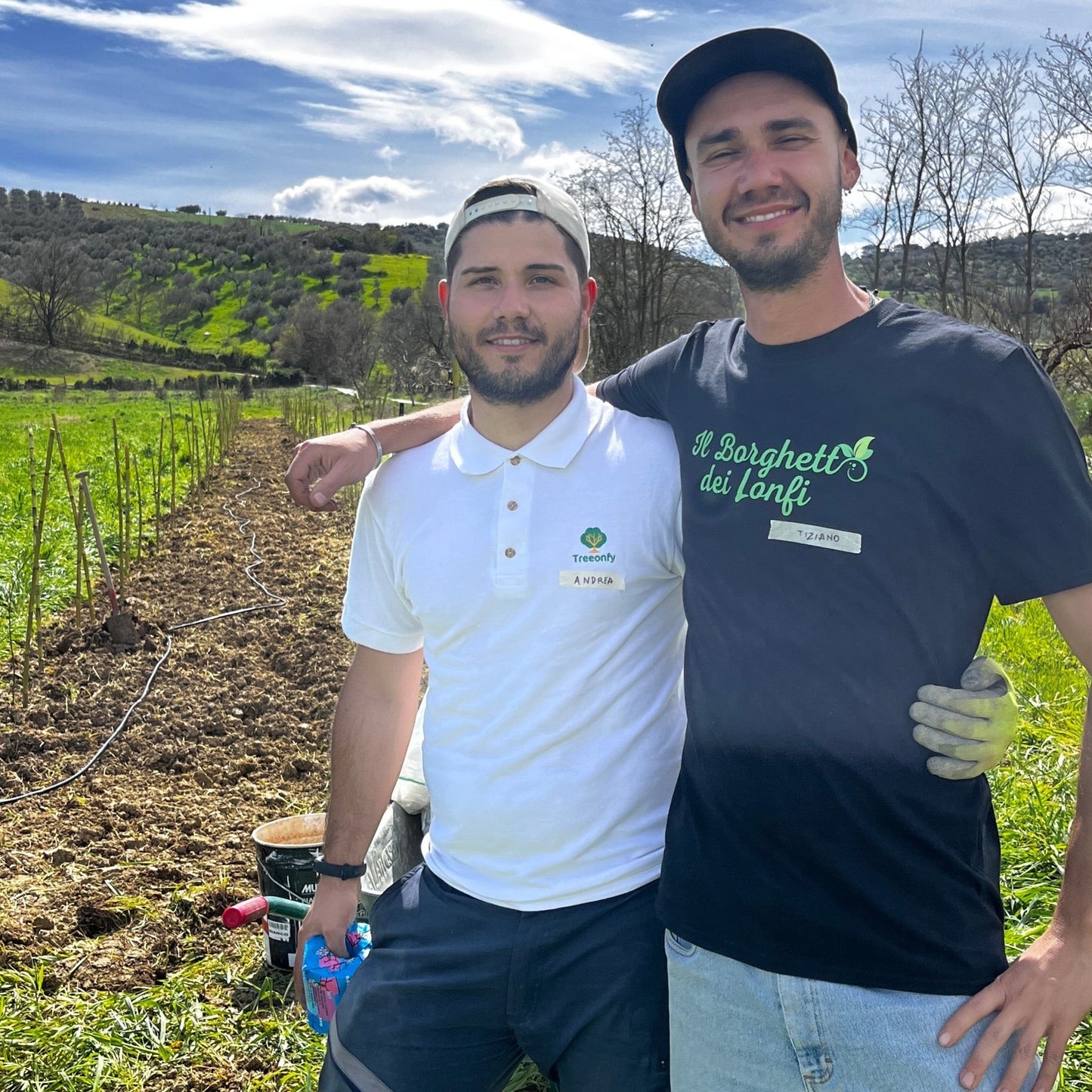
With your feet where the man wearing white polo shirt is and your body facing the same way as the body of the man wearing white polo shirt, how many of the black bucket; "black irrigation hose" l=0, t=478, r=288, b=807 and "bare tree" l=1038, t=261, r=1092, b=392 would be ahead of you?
0

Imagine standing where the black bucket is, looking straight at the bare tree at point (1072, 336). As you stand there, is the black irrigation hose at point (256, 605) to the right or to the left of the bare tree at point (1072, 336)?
left

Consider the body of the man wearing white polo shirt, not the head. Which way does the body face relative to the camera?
toward the camera

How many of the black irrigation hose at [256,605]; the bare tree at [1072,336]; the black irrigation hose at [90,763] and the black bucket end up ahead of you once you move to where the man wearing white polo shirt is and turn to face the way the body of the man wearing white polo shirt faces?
0

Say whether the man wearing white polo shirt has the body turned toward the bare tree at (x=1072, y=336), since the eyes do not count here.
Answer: no

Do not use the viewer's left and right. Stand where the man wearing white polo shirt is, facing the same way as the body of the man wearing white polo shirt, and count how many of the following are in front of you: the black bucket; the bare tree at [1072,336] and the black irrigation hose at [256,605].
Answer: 0

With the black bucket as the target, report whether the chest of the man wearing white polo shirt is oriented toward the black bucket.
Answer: no

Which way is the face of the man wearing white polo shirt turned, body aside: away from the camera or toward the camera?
toward the camera

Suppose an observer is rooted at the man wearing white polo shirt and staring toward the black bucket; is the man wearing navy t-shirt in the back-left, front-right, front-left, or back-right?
back-right

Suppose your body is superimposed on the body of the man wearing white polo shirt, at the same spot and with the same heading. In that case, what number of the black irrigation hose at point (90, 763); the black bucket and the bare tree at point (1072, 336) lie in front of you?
0

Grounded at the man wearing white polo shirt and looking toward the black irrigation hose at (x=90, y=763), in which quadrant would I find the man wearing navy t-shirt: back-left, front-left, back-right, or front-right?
back-right

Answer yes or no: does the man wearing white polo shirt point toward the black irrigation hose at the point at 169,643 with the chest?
no

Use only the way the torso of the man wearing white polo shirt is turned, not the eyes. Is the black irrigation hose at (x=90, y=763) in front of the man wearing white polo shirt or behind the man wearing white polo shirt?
behind

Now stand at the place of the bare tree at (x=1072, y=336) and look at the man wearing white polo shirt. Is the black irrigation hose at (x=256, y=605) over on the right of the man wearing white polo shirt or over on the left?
right

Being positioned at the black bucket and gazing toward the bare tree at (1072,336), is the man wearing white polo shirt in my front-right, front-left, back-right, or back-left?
back-right
